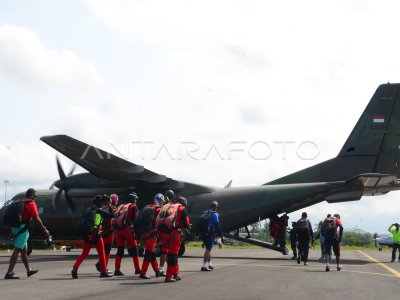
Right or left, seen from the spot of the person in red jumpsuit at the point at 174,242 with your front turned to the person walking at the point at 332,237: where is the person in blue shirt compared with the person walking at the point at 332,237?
left

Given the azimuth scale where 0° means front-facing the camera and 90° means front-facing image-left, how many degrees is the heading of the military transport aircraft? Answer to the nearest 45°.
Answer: approximately 135°

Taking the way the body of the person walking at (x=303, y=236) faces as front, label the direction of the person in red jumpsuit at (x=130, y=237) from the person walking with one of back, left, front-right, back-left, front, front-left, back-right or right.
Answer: back-left

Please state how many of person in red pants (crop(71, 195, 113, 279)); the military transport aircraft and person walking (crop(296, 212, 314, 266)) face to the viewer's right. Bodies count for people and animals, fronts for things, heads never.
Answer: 1

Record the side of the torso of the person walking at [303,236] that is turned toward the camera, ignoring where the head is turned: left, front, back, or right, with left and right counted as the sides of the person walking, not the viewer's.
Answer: back

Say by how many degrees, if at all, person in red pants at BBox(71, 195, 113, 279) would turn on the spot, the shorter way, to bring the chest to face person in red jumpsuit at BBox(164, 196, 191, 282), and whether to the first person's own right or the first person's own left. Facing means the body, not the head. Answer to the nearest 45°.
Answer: approximately 45° to the first person's own right

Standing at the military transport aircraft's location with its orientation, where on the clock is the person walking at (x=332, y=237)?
The person walking is roughly at 7 o'clock from the military transport aircraft.

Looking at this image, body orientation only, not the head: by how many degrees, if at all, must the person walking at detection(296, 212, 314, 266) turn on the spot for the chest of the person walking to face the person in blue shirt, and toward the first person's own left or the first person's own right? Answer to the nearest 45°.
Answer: approximately 135° to the first person's own left
